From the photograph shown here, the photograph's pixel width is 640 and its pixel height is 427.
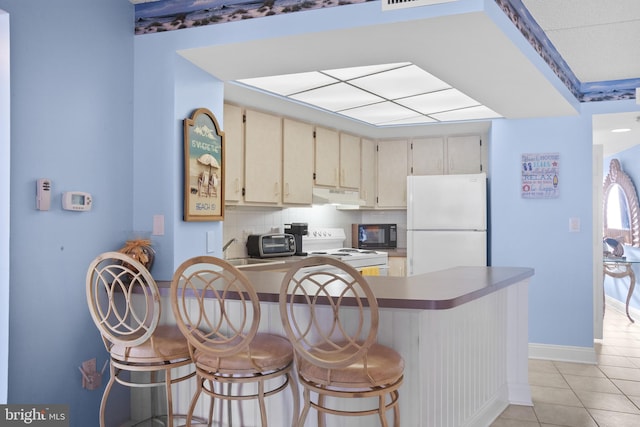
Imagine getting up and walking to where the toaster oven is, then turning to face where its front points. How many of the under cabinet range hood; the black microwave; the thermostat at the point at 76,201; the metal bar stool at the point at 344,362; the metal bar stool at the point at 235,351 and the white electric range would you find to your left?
3

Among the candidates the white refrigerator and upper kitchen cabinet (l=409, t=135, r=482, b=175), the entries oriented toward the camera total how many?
2

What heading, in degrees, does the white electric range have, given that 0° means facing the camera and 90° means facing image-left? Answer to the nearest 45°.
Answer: approximately 315°

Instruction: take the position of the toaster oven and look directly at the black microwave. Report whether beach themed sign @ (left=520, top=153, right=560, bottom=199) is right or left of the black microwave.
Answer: right

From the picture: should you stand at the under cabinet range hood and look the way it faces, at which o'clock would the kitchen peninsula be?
The kitchen peninsula is roughly at 1 o'clock from the under cabinet range hood.

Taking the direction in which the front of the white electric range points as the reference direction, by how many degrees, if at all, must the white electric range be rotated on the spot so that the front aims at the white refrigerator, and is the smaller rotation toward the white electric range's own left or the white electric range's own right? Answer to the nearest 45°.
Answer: approximately 45° to the white electric range's own left

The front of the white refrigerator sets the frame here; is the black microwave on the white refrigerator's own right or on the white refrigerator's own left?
on the white refrigerator's own right

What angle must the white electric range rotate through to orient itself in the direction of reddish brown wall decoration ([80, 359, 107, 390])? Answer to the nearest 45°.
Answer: approximately 90° to its right

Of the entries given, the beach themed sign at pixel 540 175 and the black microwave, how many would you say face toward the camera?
2

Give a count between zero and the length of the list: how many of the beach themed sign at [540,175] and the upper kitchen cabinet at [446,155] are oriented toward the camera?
2
